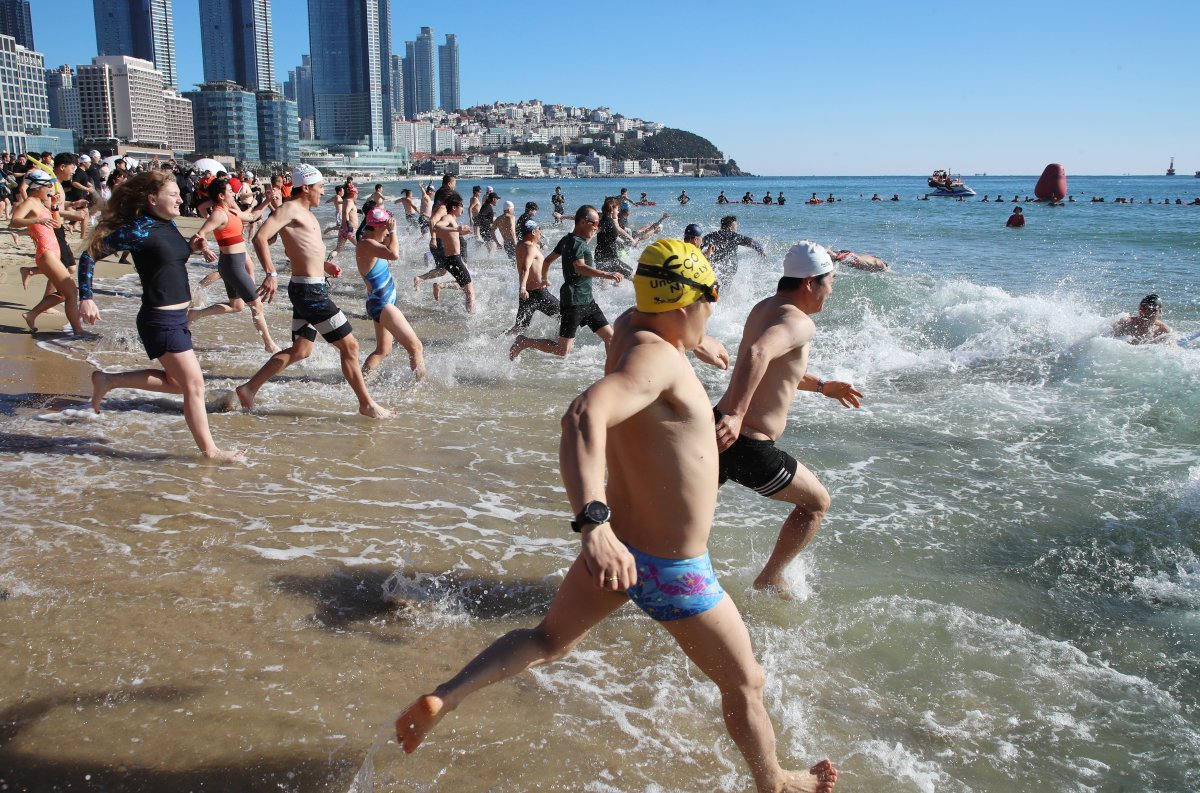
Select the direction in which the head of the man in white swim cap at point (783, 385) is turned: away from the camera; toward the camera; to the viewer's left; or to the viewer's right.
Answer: to the viewer's right

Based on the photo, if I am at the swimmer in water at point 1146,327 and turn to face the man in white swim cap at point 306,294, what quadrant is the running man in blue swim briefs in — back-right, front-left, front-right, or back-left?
front-left

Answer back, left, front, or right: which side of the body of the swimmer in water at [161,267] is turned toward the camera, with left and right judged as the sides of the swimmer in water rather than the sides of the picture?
right

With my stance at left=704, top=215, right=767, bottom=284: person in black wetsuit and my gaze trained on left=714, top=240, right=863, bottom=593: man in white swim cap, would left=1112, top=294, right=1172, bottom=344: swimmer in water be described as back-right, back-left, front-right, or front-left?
front-left

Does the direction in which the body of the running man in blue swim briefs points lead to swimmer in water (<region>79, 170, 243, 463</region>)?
no

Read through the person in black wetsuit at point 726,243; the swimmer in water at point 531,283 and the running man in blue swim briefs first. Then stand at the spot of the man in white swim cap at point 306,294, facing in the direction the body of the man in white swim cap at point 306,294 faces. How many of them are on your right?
1

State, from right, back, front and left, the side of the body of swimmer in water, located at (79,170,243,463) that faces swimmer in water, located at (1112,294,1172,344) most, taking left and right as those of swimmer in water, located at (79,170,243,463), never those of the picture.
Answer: front

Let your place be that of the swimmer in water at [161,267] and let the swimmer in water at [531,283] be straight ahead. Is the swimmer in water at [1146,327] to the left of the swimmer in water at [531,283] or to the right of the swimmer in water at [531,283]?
right

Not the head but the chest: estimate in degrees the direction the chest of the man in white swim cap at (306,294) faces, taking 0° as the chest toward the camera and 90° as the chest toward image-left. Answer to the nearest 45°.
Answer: approximately 270°

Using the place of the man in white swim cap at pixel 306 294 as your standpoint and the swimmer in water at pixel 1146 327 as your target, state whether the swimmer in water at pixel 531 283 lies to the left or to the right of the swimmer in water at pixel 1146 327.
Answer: left

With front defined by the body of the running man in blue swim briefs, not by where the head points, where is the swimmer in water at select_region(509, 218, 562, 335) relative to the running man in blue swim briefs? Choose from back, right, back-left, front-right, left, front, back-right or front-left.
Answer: left

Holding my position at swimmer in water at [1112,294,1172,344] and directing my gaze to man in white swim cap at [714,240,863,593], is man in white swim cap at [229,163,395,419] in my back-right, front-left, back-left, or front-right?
front-right

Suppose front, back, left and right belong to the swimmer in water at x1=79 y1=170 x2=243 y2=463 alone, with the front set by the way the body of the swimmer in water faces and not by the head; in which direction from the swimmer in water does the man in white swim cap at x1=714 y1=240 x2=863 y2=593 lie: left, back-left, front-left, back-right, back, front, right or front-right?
front-right

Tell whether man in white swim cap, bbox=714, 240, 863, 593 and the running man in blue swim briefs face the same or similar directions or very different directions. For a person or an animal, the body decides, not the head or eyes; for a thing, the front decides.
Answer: same or similar directions

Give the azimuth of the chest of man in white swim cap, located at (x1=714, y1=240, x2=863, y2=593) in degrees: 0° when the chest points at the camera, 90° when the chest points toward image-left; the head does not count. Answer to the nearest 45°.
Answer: approximately 270°

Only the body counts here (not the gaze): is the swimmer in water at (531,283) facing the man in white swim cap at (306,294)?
no
